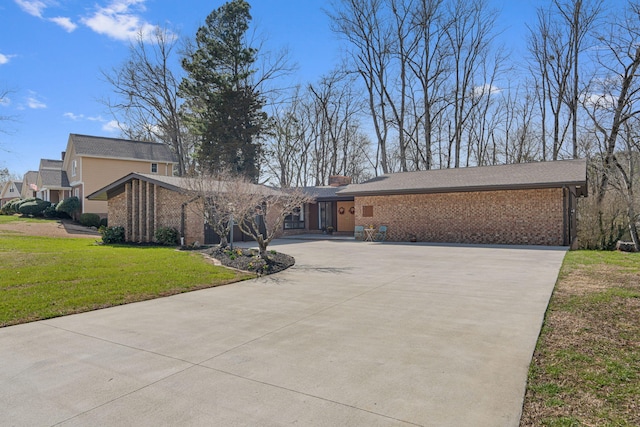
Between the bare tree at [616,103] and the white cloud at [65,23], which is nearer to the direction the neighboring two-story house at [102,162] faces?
the white cloud

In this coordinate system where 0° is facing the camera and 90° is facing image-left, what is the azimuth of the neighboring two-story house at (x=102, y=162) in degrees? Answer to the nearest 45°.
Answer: approximately 45°

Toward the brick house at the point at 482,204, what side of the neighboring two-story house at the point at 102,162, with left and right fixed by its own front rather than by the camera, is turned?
left

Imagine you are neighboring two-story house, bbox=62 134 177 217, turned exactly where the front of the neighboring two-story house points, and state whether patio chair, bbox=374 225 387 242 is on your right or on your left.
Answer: on your left

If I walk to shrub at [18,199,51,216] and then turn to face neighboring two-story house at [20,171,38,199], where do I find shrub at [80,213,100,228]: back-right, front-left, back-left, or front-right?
back-right

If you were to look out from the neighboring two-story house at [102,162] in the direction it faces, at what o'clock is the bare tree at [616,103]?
The bare tree is roughly at 9 o'clock from the neighboring two-story house.

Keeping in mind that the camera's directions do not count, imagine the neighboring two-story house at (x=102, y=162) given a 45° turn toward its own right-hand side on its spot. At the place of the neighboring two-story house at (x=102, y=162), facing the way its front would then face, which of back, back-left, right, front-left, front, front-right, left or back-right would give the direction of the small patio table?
back-left

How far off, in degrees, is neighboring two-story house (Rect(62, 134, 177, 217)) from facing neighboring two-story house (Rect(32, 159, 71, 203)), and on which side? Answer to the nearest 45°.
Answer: approximately 90° to its right
